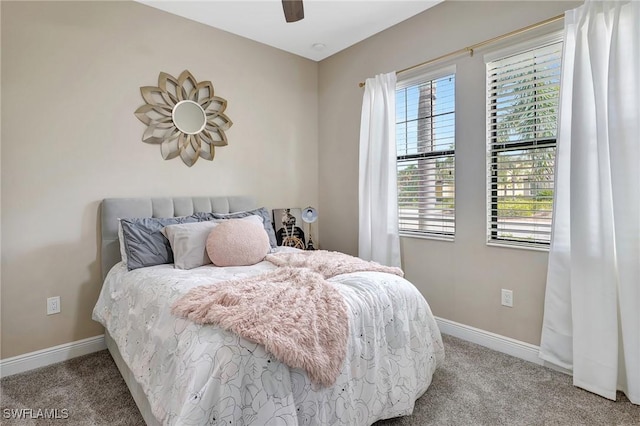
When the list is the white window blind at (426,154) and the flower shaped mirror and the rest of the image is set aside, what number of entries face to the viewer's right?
0

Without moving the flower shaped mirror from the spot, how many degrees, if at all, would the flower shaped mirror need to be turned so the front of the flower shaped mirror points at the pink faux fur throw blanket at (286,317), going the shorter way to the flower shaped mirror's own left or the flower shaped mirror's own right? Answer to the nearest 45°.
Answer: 0° — it already faces it

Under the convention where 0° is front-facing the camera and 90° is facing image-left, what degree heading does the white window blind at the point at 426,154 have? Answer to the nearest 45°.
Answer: approximately 45°

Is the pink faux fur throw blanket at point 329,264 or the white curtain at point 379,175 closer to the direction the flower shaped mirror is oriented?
the pink faux fur throw blanket

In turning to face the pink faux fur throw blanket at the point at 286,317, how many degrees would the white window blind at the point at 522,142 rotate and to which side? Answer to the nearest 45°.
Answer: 0° — it already faces it

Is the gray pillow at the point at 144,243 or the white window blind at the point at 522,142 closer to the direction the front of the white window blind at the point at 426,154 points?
the gray pillow

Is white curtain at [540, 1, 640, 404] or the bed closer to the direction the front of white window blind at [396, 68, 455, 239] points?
the bed

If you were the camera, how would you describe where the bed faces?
facing the viewer and to the right of the viewer

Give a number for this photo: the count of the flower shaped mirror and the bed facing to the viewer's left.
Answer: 0

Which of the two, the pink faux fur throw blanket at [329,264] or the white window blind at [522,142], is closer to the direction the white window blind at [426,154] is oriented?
the pink faux fur throw blanket

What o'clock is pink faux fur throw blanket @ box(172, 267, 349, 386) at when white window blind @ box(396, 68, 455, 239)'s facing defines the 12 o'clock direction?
The pink faux fur throw blanket is roughly at 11 o'clock from the white window blind.
